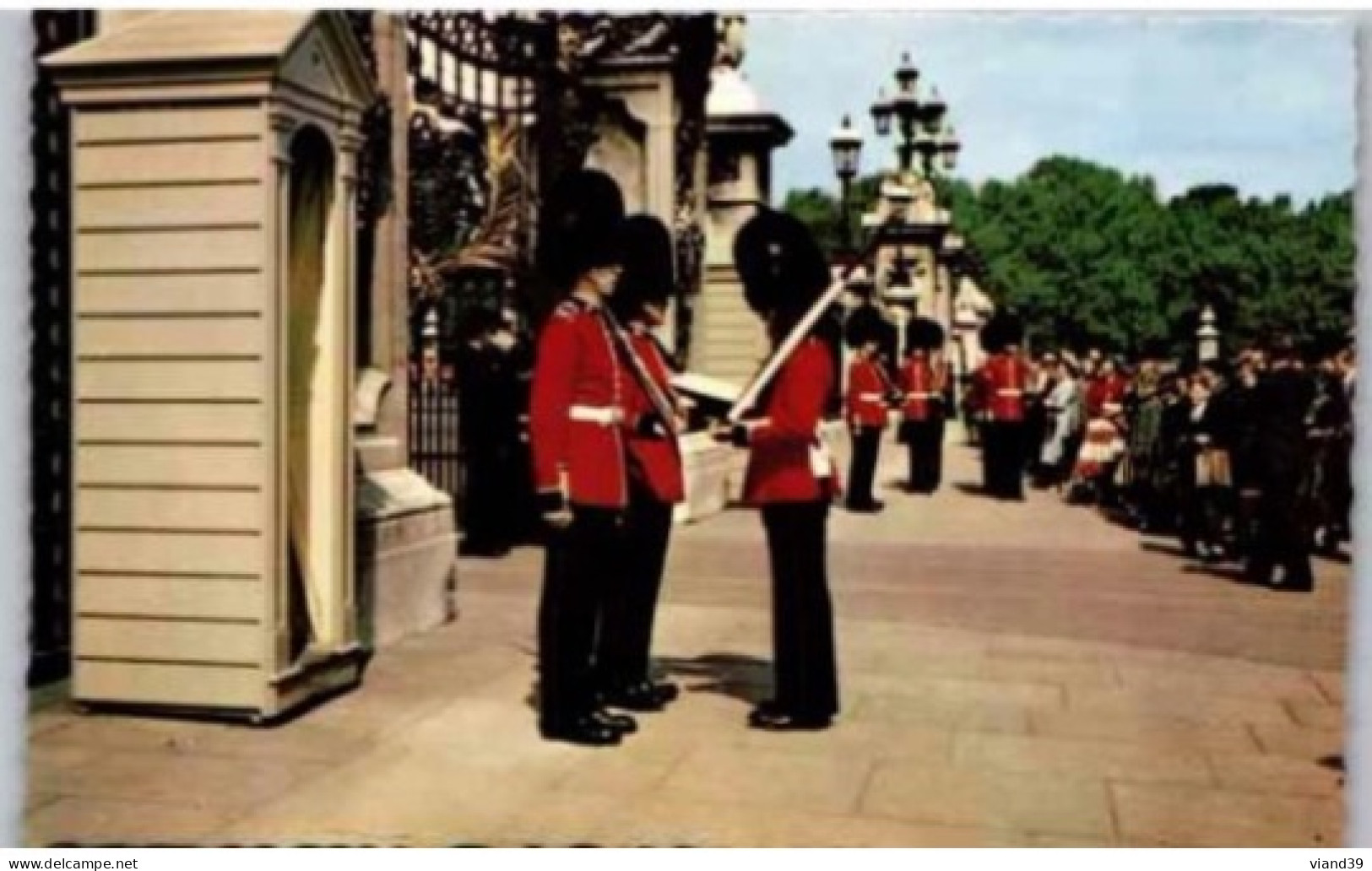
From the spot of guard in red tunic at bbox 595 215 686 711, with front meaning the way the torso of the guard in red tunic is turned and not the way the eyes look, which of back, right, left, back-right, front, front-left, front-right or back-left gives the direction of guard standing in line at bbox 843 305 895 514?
left

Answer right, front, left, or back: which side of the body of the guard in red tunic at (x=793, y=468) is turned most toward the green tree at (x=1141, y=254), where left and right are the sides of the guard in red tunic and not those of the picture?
right

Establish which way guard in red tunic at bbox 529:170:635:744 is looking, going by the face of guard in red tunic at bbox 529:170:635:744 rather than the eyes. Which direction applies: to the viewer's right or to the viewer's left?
to the viewer's right

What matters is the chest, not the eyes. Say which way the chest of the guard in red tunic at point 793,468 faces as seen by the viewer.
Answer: to the viewer's left

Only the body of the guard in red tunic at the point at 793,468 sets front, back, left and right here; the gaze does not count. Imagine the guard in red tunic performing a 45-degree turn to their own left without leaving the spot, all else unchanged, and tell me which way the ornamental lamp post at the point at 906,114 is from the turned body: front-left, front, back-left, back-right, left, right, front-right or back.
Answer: back-right

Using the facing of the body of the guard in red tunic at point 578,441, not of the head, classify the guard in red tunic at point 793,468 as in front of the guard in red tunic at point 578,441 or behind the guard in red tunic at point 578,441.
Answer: in front

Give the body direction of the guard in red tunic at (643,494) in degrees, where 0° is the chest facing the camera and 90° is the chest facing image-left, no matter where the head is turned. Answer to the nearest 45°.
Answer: approximately 270°

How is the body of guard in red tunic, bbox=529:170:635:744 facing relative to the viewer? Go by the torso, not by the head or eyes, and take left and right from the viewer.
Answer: facing to the right of the viewer

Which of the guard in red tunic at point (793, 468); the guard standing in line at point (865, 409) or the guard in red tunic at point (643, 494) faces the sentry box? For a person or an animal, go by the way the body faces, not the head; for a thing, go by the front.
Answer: the guard in red tunic at point (793, 468)

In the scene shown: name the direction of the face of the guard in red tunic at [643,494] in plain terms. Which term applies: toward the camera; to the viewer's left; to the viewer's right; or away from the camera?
to the viewer's right
